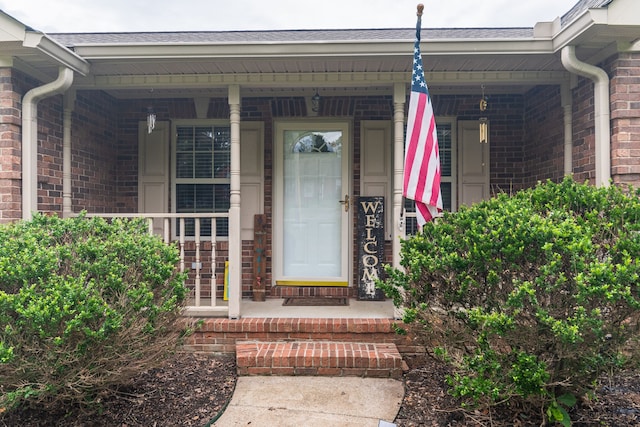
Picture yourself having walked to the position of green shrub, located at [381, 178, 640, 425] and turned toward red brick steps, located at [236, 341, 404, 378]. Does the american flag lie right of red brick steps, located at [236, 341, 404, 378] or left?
right

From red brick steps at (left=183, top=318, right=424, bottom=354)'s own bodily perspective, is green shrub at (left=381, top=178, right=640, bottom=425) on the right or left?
on its left

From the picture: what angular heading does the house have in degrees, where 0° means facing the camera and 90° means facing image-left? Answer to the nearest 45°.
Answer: approximately 0°

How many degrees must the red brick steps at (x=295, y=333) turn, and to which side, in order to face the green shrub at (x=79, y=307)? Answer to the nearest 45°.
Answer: approximately 45° to its right

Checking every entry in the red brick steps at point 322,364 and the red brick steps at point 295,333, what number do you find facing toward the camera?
2

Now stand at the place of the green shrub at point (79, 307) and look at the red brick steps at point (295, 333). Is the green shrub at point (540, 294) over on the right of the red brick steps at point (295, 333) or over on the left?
right

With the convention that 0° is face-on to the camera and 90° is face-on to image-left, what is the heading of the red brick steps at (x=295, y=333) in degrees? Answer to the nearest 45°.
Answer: approximately 0°
